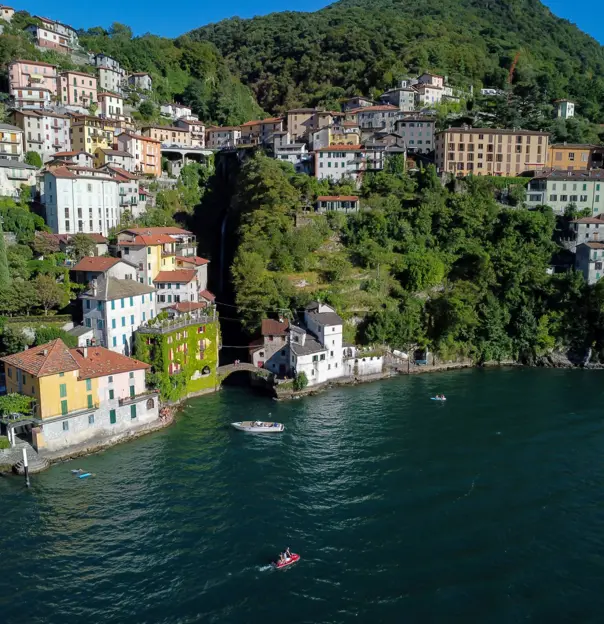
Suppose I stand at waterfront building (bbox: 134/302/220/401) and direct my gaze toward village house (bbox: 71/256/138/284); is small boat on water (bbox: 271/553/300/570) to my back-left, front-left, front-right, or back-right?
back-left

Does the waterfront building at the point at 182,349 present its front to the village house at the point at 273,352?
no

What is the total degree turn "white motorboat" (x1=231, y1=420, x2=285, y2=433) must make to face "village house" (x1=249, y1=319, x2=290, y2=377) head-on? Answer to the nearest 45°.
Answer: approximately 90° to its right

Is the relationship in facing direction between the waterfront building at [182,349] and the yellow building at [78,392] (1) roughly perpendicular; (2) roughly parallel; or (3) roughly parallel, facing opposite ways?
roughly parallel

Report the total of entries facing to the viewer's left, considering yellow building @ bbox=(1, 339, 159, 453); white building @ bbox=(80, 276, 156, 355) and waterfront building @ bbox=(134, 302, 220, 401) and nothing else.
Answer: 0

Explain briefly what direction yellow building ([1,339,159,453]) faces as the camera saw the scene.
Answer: facing the viewer and to the right of the viewer

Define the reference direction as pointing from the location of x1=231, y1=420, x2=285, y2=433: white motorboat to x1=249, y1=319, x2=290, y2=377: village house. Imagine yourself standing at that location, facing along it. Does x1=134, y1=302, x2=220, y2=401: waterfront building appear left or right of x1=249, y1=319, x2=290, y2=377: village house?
left

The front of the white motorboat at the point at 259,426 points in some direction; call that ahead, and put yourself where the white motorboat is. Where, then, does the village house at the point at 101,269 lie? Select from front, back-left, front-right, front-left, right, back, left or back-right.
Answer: front-right

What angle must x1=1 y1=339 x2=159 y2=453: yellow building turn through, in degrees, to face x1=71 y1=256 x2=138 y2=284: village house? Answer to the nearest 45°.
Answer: approximately 135° to its left

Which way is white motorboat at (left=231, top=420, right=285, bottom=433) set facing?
to the viewer's left

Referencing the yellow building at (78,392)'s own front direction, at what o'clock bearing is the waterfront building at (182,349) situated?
The waterfront building is roughly at 9 o'clock from the yellow building.

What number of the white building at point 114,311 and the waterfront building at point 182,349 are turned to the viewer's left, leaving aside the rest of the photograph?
0

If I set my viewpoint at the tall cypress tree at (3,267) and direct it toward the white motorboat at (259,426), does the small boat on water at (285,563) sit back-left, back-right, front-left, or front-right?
front-right

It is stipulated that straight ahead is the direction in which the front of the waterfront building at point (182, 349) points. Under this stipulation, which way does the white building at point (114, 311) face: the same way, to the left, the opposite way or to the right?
the same way

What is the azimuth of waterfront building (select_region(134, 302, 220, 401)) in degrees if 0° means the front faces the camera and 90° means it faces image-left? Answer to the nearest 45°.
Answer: approximately 315°

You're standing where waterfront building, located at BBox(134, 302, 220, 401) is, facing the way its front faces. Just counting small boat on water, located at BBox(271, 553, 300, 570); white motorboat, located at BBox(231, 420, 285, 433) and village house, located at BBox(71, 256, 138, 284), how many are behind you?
1

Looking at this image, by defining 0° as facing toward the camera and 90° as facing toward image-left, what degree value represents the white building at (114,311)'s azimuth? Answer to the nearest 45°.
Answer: approximately 315°

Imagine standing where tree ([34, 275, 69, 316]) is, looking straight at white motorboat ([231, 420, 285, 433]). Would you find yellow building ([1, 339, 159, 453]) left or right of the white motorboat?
right

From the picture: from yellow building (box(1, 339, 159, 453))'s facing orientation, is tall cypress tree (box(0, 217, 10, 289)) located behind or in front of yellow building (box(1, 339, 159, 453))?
behind
